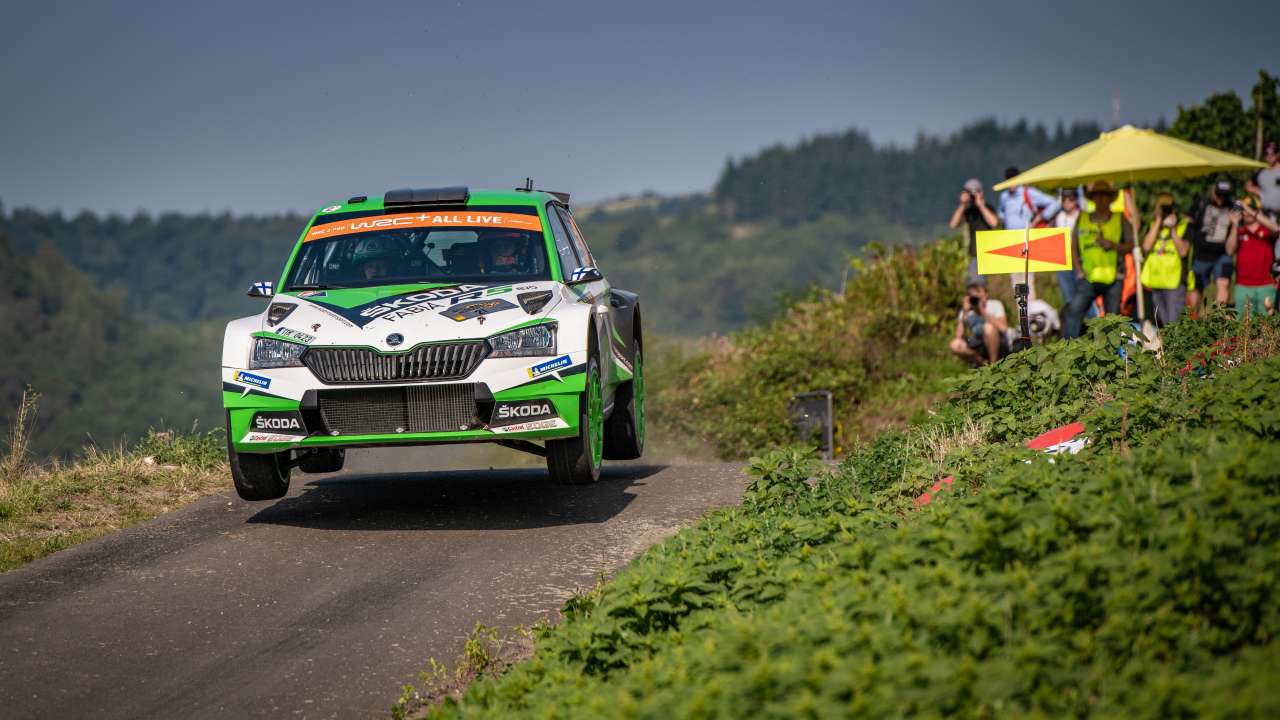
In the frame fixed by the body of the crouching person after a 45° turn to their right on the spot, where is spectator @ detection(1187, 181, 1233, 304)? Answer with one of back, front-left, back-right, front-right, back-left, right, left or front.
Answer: back

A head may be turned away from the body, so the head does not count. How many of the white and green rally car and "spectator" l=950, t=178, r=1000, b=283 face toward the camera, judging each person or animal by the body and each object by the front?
2

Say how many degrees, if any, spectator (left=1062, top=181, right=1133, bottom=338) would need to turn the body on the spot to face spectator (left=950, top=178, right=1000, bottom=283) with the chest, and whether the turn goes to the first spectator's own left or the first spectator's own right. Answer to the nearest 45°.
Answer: approximately 135° to the first spectator's own right

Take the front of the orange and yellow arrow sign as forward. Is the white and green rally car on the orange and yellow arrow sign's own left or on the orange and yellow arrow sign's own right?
on the orange and yellow arrow sign's own right

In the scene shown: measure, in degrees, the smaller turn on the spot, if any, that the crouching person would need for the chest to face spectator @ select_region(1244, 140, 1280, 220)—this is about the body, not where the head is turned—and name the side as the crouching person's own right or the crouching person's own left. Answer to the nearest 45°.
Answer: approximately 135° to the crouching person's own left

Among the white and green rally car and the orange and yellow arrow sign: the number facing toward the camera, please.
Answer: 2

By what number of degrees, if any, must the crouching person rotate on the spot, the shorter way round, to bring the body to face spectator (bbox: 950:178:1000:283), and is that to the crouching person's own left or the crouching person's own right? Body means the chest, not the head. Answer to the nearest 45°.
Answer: approximately 135° to the crouching person's own right

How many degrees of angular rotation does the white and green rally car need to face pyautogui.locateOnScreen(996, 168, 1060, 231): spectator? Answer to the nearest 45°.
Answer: approximately 135° to its left

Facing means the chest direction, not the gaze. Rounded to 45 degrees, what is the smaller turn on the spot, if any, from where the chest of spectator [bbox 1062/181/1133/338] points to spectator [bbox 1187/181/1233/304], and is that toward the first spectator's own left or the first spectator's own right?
approximately 135° to the first spectator's own left

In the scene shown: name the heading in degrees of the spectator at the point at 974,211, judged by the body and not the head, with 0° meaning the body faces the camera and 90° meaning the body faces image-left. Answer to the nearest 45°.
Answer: approximately 0°

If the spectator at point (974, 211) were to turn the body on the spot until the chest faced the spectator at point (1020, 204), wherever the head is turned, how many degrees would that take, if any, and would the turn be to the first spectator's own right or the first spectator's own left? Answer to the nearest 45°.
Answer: approximately 135° to the first spectator's own left
